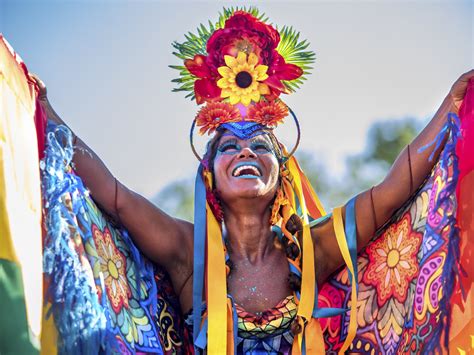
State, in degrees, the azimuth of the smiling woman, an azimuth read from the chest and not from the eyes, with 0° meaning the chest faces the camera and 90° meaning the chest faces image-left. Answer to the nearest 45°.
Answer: approximately 0°
